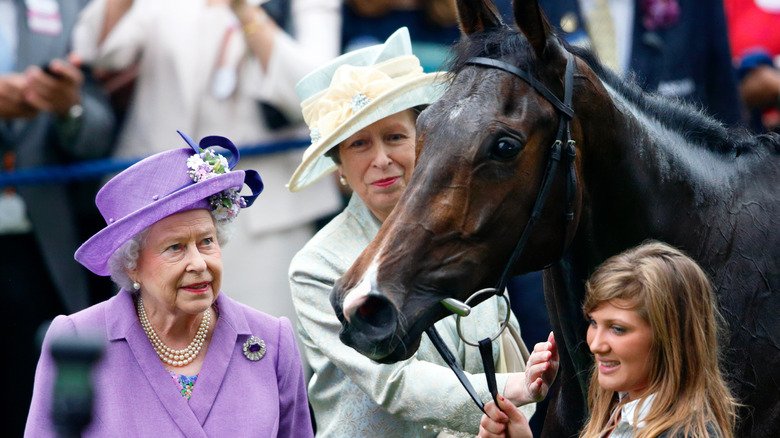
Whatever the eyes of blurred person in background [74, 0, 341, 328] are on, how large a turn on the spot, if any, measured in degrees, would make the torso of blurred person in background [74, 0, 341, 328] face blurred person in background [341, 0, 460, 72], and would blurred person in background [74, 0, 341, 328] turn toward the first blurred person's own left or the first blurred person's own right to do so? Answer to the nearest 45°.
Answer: approximately 90° to the first blurred person's own left

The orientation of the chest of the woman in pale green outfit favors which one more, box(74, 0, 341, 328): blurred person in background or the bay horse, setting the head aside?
the bay horse

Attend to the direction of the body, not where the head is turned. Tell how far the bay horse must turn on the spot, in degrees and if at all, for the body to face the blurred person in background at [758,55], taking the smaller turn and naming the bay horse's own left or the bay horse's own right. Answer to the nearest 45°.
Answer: approximately 135° to the bay horse's own right

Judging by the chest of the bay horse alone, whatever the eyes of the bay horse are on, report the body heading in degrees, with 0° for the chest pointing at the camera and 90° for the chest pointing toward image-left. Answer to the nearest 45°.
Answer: approximately 45°

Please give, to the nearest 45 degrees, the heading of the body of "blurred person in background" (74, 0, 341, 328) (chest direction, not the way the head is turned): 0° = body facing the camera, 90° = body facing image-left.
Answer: approximately 0°

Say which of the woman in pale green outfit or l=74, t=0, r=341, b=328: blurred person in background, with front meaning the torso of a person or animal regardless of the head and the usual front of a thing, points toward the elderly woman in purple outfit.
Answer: the blurred person in background

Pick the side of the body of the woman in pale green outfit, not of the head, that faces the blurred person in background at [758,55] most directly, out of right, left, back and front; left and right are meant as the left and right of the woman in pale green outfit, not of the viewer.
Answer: left

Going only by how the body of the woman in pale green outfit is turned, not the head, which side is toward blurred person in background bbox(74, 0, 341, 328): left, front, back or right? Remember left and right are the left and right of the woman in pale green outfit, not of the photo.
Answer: back
